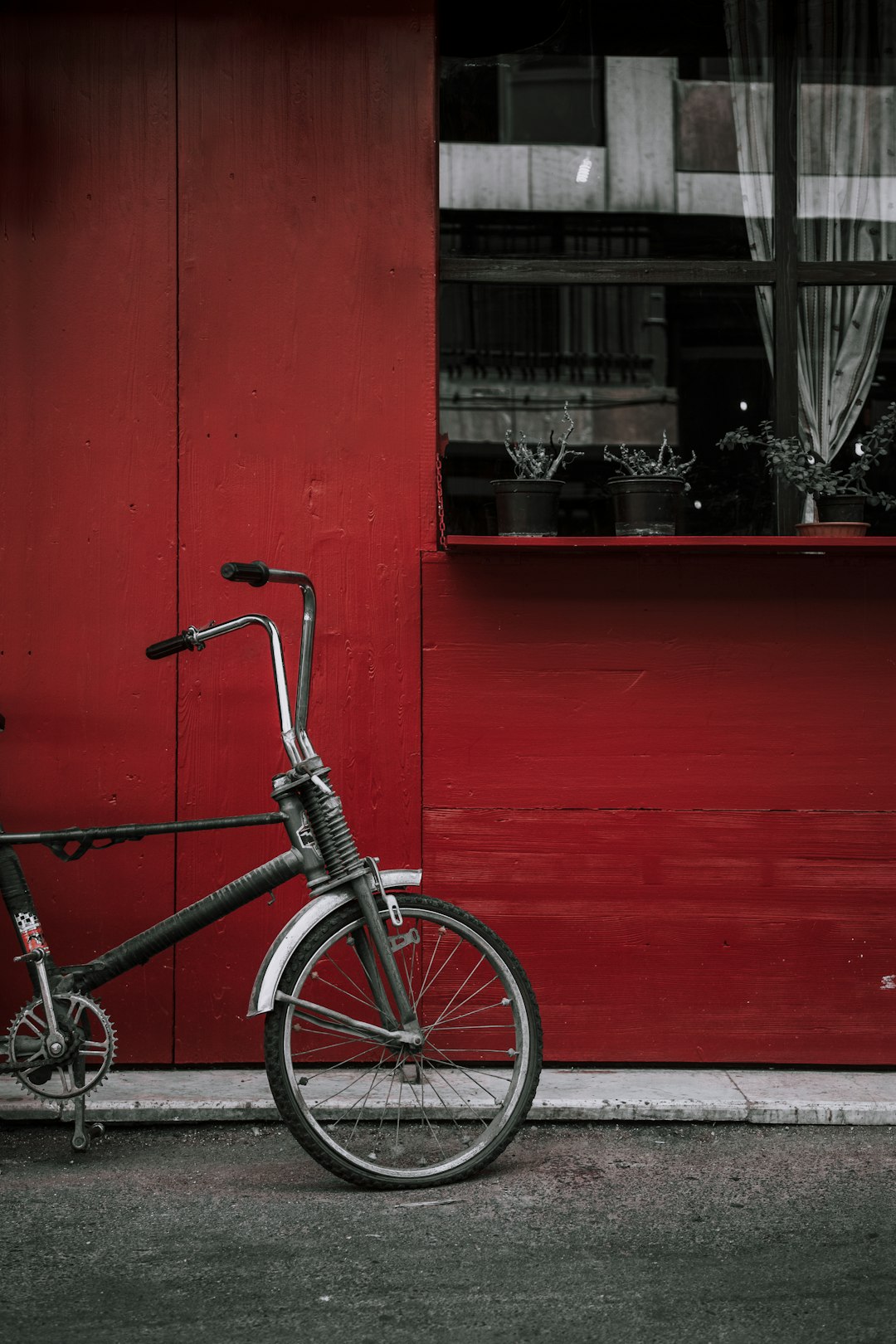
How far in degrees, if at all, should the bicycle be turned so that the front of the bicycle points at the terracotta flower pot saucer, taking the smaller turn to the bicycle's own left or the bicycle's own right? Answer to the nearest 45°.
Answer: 0° — it already faces it

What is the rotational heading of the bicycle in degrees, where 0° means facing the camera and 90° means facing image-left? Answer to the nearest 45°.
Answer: approximately 270°
